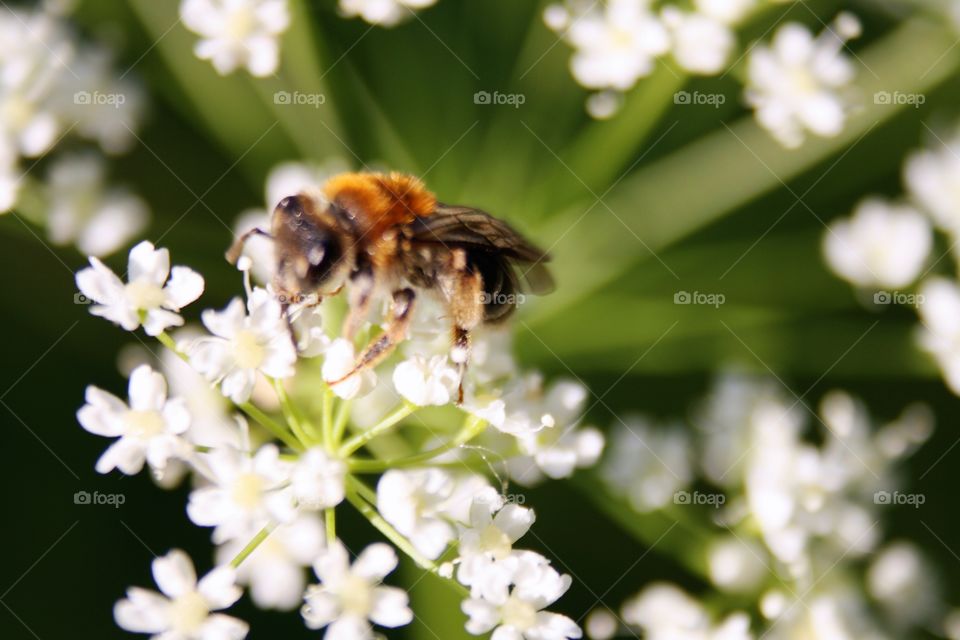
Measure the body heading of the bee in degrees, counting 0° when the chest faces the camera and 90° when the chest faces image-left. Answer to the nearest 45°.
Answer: approximately 90°

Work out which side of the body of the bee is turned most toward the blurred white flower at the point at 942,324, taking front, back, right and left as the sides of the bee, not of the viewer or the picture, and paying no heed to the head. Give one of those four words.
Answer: back

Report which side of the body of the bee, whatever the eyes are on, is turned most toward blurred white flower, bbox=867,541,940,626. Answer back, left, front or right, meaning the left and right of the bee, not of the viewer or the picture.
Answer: back

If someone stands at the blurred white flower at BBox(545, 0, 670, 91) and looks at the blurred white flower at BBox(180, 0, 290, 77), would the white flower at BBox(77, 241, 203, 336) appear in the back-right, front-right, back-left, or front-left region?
front-left
